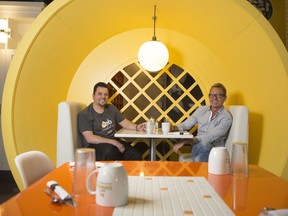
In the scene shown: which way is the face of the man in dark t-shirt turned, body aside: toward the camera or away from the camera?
toward the camera

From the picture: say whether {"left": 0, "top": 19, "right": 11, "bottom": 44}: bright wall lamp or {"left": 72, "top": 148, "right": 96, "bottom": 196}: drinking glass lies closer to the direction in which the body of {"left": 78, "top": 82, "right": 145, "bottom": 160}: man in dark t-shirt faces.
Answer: the drinking glass

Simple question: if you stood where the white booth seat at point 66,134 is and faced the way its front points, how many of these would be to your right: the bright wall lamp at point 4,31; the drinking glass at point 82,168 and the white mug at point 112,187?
2

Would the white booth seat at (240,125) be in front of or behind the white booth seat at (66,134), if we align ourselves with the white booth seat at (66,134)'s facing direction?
in front

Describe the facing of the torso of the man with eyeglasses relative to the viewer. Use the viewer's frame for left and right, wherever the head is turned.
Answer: facing the viewer and to the left of the viewer

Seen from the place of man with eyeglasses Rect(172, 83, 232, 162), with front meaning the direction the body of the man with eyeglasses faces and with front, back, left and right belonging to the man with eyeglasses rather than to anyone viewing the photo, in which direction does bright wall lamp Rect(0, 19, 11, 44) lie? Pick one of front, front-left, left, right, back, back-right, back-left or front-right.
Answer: front-right

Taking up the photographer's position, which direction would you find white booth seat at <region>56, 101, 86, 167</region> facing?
facing to the right of the viewer

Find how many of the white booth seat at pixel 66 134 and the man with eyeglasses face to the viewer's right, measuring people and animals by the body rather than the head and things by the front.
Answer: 1

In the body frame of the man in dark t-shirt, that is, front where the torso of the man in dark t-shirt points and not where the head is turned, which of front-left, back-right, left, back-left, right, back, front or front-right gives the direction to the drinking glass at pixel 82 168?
front-right

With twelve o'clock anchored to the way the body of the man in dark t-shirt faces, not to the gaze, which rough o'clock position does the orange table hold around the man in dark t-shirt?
The orange table is roughly at 1 o'clock from the man in dark t-shirt.

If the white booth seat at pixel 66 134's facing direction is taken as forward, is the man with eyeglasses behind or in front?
in front

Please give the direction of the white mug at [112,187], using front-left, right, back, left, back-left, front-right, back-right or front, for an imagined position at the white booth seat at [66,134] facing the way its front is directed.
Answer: right

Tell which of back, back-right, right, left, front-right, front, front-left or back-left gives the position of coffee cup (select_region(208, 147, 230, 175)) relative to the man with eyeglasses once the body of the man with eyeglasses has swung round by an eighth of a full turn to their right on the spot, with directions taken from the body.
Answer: left
